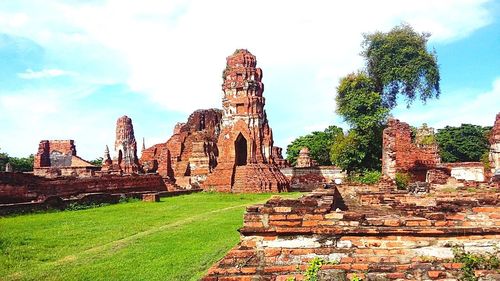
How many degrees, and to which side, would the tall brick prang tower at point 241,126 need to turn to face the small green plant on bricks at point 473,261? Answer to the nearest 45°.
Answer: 0° — it already faces it

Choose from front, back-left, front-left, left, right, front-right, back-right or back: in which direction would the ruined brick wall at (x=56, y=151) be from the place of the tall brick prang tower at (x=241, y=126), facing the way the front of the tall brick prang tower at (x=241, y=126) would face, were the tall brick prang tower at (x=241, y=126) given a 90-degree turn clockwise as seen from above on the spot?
front-right

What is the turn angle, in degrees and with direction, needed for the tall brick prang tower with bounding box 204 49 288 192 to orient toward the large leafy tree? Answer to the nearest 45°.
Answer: approximately 90° to its left

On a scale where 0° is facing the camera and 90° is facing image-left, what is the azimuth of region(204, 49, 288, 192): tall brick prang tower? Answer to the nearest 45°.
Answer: approximately 0°

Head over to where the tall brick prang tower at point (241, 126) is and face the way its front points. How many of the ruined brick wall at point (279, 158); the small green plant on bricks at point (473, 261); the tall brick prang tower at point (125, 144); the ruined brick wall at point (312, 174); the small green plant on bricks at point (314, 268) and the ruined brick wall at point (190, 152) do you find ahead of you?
2

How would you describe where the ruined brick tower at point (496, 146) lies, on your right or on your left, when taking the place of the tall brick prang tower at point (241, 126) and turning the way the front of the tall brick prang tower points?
on your left

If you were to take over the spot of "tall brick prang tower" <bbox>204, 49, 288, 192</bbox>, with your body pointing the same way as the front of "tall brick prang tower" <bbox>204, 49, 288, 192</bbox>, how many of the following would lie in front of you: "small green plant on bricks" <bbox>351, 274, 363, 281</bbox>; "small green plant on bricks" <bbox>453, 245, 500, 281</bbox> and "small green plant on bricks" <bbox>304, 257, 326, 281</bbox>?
3

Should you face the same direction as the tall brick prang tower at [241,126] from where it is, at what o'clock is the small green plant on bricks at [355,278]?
The small green plant on bricks is roughly at 12 o'clock from the tall brick prang tower.

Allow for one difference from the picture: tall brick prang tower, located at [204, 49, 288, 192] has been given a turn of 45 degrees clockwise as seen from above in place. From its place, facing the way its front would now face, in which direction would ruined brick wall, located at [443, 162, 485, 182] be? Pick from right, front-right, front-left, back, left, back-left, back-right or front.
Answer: back-left

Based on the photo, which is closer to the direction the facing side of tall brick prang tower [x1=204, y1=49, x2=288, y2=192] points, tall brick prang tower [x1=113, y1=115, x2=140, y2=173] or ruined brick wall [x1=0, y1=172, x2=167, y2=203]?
the ruined brick wall

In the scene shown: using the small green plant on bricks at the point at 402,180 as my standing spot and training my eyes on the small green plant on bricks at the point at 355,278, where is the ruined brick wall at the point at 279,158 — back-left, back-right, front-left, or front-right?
back-right

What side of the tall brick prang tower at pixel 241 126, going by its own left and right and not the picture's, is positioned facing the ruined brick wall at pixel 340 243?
front
